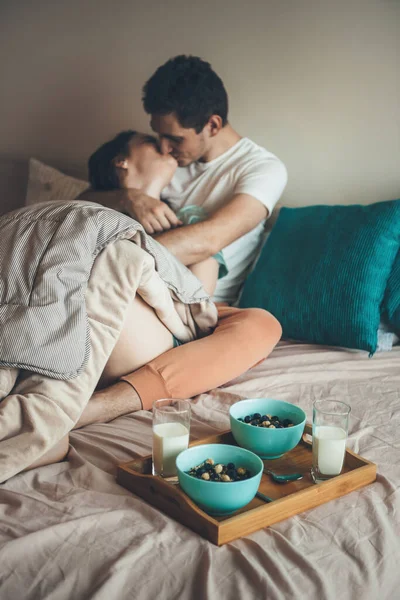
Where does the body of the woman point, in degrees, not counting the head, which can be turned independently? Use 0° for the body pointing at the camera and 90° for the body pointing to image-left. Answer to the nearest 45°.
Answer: approximately 270°

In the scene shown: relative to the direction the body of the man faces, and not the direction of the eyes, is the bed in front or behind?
in front

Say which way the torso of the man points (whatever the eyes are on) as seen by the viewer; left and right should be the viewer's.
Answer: facing the viewer and to the left of the viewer

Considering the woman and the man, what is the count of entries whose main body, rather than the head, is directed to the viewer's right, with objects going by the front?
1

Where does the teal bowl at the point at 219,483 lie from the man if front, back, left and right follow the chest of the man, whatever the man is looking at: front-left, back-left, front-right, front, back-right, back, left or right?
front-left

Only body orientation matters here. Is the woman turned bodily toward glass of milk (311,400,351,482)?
no

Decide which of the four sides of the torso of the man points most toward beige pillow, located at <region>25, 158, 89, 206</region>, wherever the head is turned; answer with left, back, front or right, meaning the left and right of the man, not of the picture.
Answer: right

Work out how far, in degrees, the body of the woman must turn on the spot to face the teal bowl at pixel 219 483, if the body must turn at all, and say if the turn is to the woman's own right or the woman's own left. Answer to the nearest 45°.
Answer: approximately 90° to the woman's own right

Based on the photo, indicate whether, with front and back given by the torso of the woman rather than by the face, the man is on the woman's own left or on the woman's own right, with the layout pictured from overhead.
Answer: on the woman's own left

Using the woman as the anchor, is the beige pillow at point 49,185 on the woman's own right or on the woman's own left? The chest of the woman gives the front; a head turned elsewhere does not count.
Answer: on the woman's own left

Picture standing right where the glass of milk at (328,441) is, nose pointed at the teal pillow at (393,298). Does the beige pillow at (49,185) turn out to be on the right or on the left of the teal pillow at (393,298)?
left

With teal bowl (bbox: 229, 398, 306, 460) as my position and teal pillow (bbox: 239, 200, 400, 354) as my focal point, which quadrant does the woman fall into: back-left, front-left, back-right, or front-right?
front-left

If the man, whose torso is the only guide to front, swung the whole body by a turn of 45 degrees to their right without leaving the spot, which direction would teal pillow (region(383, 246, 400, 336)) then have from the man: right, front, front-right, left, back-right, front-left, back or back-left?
back-left

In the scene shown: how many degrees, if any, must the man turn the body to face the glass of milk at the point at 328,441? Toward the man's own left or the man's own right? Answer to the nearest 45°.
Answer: approximately 45° to the man's own left
